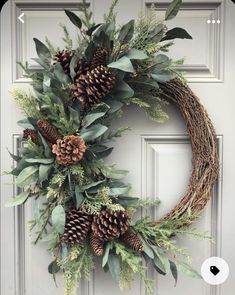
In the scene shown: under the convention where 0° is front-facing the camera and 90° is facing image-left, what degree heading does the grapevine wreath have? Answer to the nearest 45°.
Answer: approximately 0°
